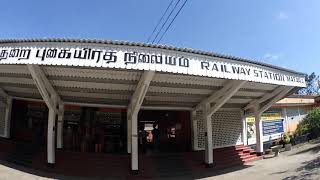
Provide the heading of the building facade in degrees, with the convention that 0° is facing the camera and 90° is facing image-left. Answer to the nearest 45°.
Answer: approximately 0°

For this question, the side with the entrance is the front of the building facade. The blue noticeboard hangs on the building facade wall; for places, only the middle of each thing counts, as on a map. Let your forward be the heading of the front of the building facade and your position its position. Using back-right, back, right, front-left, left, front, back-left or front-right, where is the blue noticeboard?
back-left
